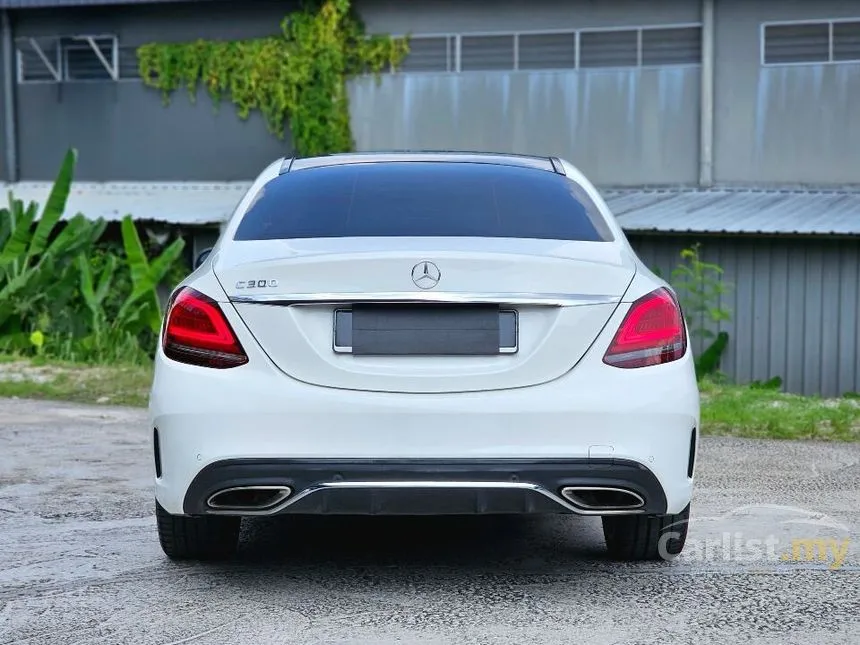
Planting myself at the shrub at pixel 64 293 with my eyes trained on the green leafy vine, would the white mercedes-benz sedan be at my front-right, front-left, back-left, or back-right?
back-right

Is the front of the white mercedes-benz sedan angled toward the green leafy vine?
yes

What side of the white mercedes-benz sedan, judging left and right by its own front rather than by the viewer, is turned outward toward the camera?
back

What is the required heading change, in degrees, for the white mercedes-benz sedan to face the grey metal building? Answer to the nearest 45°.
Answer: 0° — it already faces it

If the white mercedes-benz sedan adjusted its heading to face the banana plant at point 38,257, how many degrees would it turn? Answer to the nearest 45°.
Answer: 0° — it already faces it

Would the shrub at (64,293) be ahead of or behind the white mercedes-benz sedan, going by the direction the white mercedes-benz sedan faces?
ahead

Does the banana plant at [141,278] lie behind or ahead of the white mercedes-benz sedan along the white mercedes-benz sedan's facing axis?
ahead
